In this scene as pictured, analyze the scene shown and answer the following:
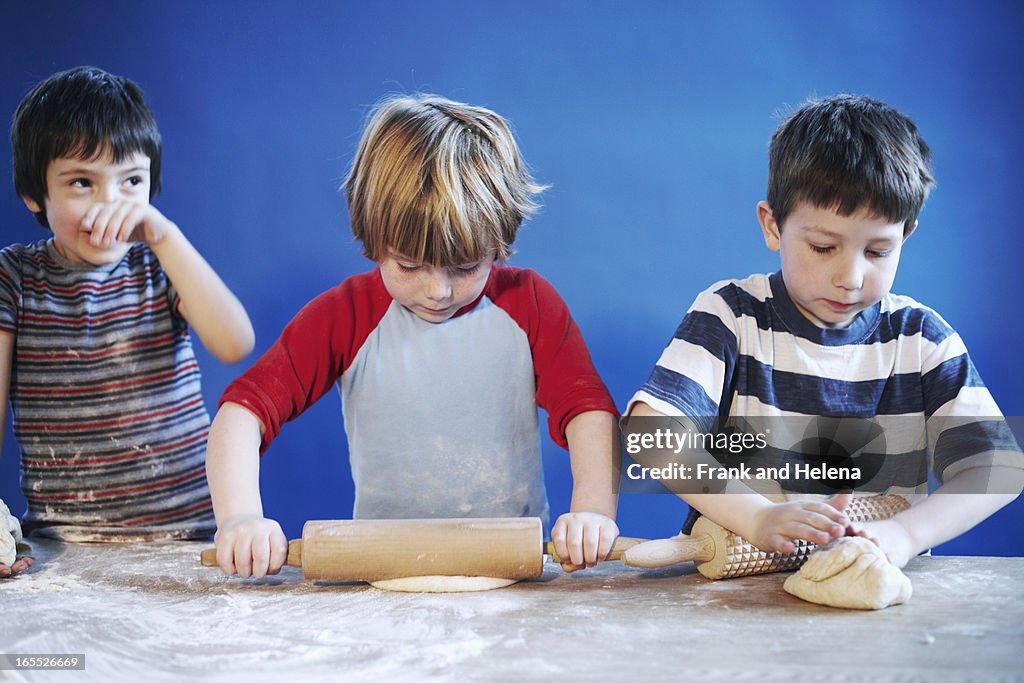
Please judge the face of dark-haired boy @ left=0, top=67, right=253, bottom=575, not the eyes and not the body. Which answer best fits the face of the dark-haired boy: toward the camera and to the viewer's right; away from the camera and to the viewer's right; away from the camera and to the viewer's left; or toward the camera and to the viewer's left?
toward the camera and to the viewer's right

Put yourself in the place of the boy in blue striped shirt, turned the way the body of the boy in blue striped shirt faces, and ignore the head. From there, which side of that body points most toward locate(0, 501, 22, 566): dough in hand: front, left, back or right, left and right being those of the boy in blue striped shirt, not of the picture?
right

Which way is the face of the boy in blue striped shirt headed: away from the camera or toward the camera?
toward the camera

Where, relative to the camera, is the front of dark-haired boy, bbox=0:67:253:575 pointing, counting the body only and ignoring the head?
toward the camera

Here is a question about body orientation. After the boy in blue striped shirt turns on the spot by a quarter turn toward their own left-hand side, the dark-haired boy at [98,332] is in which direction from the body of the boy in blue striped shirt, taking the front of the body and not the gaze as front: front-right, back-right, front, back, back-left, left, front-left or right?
back

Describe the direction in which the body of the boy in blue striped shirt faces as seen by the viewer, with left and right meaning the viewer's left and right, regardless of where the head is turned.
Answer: facing the viewer
